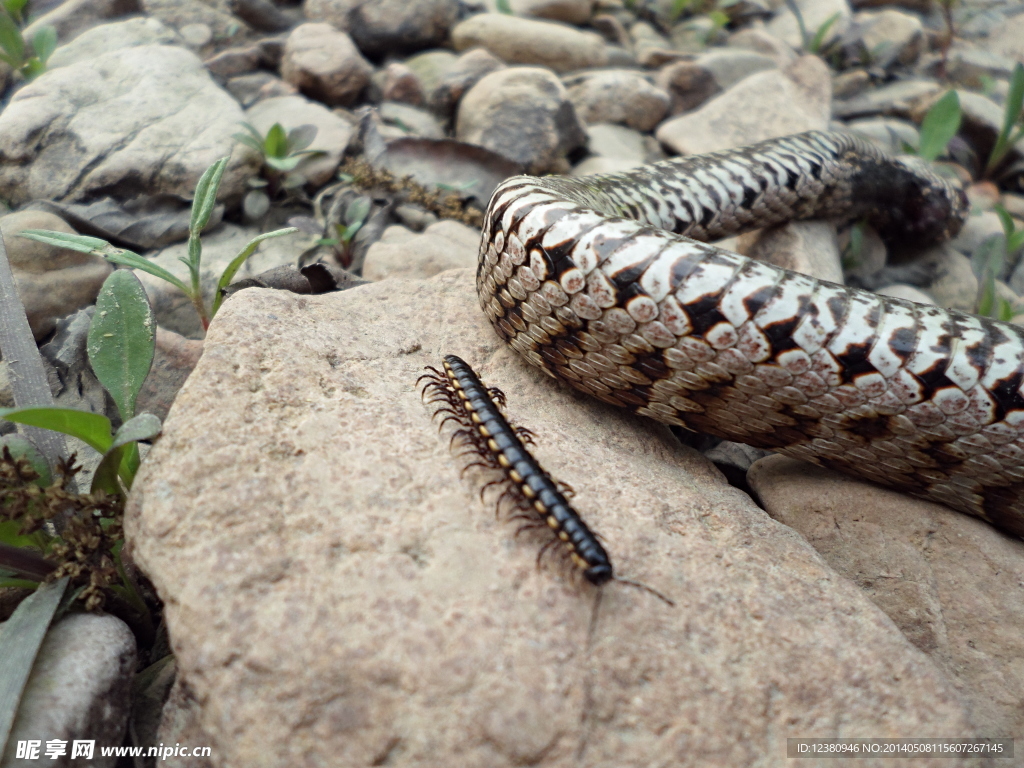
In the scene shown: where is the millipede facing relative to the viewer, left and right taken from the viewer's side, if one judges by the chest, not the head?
facing the viewer and to the right of the viewer

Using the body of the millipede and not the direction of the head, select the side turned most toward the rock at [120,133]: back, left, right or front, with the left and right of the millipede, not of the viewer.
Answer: back

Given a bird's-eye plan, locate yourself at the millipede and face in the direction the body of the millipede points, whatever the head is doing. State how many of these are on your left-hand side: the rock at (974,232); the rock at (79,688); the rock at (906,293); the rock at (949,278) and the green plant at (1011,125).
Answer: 4

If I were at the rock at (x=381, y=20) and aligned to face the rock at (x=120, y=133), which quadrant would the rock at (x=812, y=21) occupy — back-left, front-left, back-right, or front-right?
back-left

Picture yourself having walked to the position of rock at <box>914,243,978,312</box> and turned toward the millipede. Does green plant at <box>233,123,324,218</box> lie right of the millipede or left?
right

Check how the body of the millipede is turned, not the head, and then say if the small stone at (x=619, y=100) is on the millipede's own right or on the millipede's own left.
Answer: on the millipede's own left

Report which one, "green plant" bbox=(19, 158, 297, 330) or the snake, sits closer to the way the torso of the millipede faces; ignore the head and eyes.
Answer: the snake

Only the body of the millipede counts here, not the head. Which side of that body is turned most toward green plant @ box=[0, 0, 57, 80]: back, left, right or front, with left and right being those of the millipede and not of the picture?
back

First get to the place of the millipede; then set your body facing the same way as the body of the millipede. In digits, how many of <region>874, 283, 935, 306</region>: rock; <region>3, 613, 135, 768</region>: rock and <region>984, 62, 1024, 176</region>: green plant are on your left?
2

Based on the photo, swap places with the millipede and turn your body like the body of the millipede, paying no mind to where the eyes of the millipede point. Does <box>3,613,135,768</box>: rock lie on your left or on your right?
on your right

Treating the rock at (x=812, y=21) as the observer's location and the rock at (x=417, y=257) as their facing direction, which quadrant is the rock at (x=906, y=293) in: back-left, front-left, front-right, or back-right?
front-left

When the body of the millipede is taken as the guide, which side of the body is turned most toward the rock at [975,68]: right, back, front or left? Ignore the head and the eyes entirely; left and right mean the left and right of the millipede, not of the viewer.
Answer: left

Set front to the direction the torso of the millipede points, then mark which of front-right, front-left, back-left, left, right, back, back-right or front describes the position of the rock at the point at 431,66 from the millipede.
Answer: back-left

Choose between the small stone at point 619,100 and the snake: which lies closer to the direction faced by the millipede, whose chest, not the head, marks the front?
the snake

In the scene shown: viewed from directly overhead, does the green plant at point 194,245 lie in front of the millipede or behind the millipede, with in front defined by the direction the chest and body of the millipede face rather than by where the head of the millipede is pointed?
behind
